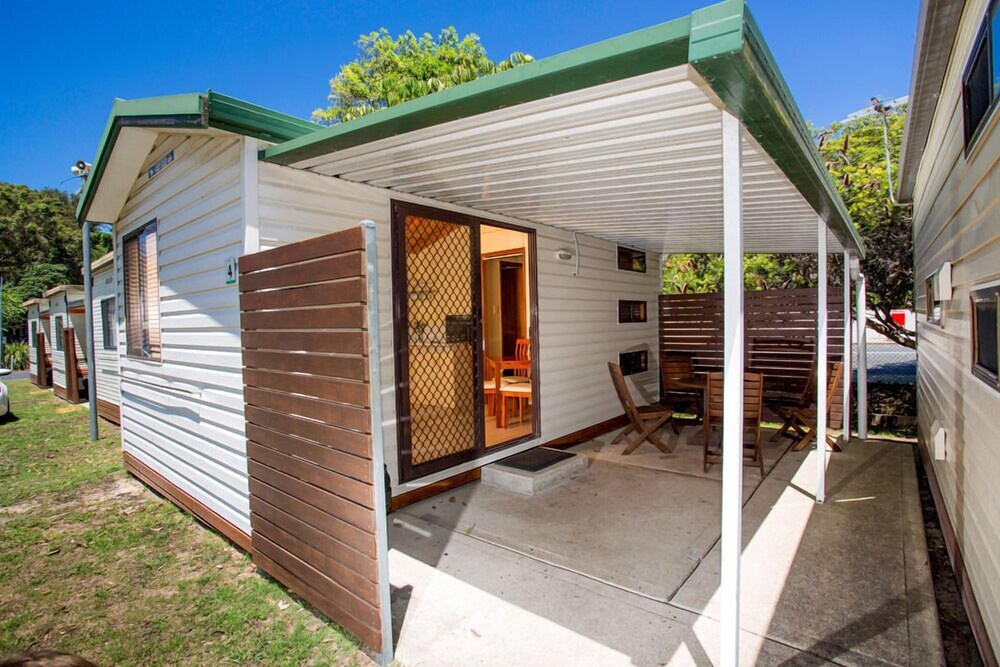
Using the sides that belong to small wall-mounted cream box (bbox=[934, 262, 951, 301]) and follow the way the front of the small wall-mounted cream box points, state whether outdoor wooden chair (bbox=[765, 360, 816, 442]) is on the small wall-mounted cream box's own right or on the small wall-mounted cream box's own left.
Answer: on the small wall-mounted cream box's own right

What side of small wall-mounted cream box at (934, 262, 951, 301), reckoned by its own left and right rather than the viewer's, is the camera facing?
left

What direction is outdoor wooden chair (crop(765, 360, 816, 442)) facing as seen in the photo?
to the viewer's left

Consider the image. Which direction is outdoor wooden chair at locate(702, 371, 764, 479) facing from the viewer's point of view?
away from the camera

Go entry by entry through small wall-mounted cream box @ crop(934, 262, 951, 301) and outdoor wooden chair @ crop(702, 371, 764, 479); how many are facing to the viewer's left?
1

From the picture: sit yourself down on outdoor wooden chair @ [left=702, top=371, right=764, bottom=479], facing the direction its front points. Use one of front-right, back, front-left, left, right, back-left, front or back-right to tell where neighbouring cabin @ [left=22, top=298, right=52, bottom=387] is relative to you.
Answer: left

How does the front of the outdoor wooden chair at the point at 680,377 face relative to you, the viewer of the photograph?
facing the viewer and to the right of the viewer

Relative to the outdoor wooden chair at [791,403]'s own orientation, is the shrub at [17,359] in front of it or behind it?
in front

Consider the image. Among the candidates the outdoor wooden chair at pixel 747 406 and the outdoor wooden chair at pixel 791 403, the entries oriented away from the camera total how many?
1

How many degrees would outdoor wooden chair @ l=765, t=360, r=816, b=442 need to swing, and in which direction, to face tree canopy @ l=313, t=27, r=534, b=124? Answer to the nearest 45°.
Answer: approximately 45° to its right

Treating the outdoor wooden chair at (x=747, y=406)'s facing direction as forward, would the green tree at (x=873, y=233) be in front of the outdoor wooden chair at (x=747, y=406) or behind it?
in front

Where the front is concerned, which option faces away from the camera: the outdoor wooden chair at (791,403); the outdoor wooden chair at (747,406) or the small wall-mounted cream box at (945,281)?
the outdoor wooden chair at (747,406)

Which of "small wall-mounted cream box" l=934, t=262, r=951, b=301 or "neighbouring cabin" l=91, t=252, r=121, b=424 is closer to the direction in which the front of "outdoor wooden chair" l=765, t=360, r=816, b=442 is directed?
the neighbouring cabin

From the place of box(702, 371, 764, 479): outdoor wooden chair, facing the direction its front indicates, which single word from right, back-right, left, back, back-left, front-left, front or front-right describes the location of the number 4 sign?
back-left
